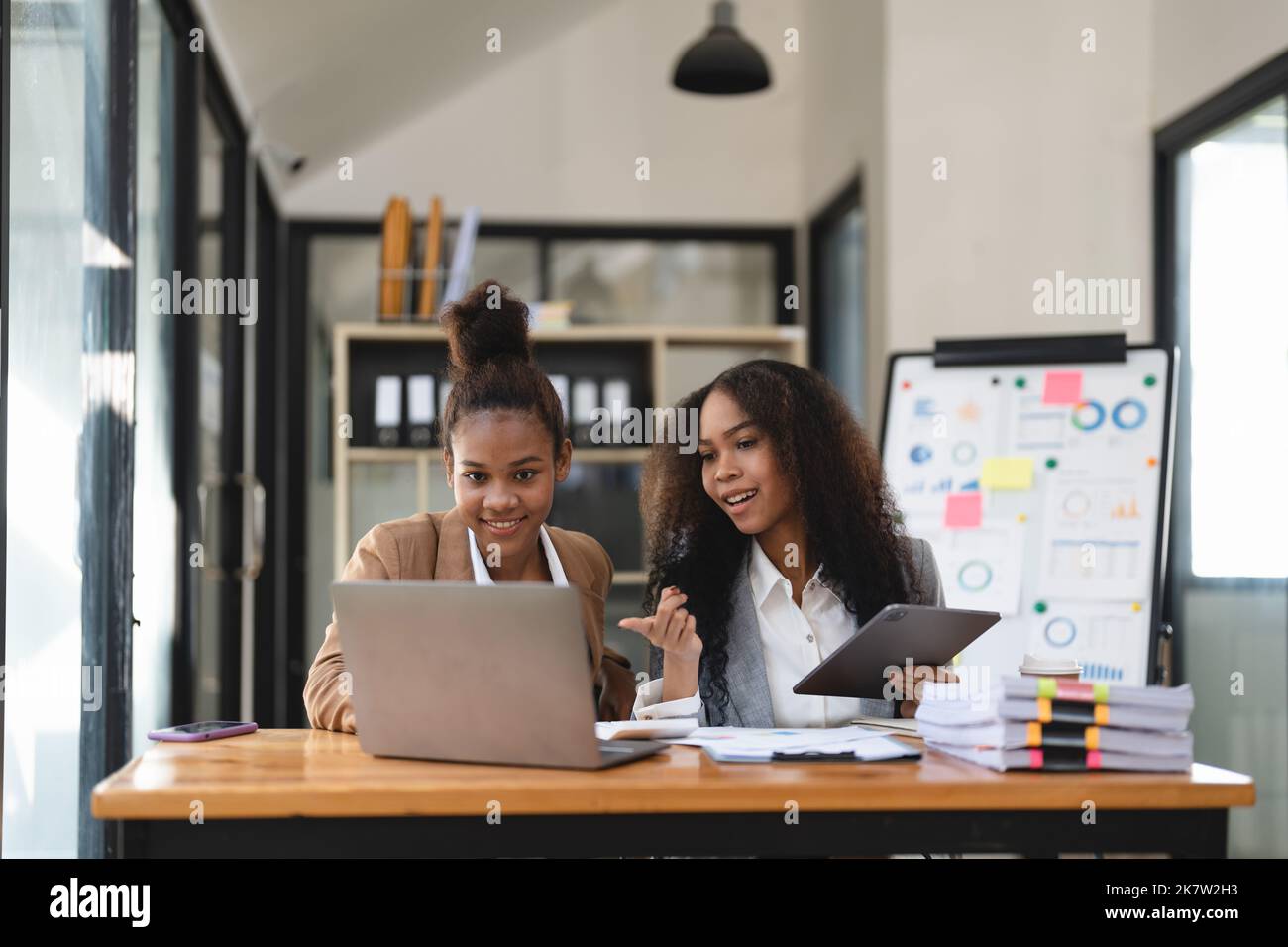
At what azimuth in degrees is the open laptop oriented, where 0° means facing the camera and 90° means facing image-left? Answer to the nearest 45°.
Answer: approximately 225°

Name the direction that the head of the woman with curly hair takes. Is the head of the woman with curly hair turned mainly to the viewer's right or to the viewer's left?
to the viewer's left

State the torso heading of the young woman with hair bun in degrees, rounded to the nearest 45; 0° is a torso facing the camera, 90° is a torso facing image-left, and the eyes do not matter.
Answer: approximately 0°

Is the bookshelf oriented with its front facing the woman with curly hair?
yes

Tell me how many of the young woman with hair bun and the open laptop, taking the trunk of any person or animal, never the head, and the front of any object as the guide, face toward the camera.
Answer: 1

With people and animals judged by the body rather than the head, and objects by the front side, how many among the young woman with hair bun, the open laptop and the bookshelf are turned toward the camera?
2

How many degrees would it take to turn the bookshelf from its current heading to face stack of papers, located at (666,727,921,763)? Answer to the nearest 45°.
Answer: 0° — it already faces it

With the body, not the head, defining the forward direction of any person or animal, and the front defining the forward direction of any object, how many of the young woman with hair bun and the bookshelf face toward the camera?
2
